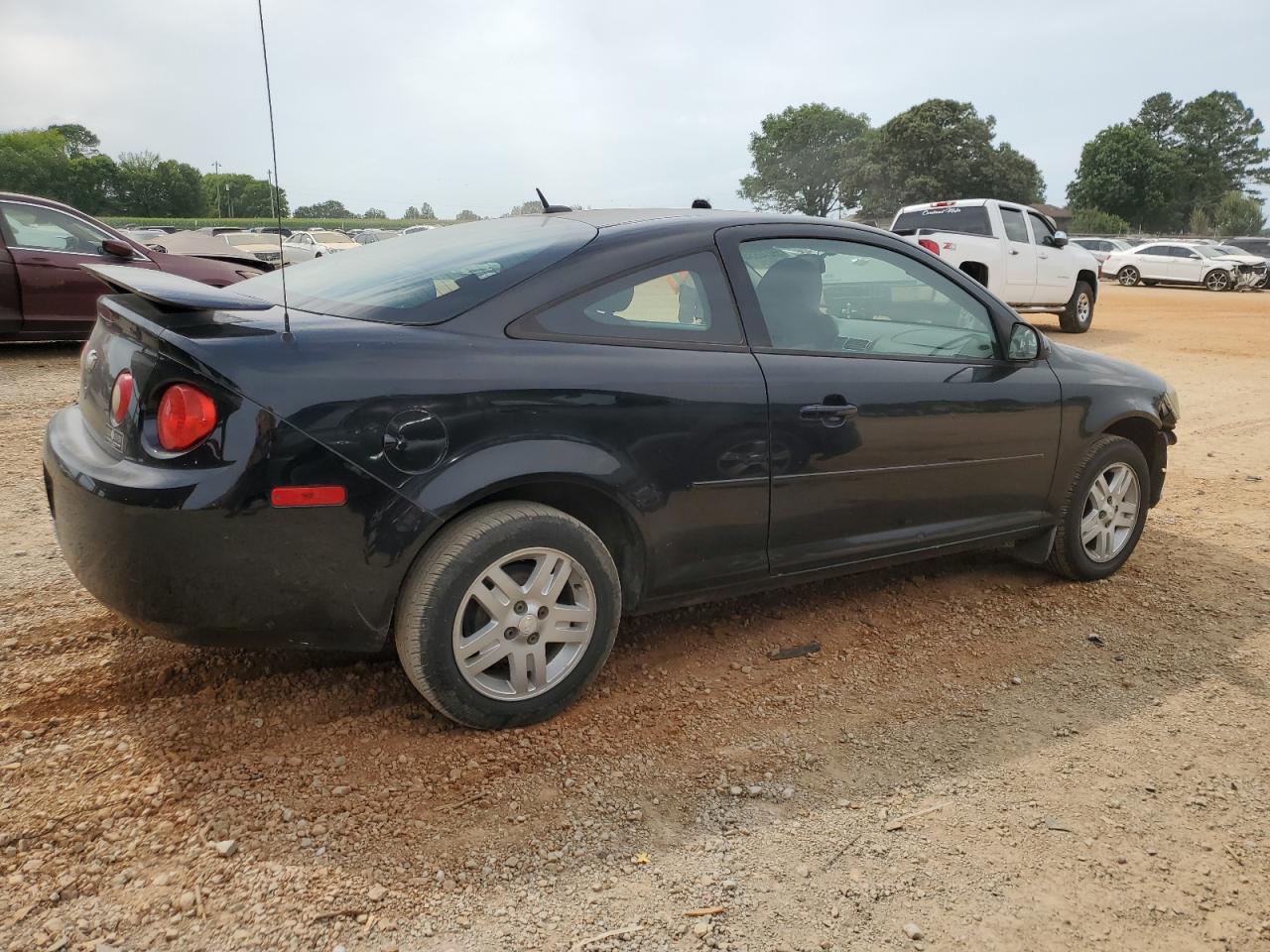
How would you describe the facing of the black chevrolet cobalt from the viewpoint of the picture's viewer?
facing away from the viewer and to the right of the viewer

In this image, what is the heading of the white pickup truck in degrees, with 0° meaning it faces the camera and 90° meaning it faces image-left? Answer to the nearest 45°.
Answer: approximately 225°

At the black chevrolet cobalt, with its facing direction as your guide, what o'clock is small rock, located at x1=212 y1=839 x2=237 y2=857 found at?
The small rock is roughly at 6 o'clock from the black chevrolet cobalt.

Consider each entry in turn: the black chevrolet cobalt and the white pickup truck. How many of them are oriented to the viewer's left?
0

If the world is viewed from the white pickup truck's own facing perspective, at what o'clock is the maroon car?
The maroon car is roughly at 6 o'clock from the white pickup truck.

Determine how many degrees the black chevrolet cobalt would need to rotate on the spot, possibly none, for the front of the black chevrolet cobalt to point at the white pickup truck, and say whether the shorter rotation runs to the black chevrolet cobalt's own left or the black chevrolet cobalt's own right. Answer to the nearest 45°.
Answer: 0° — it already faces it
